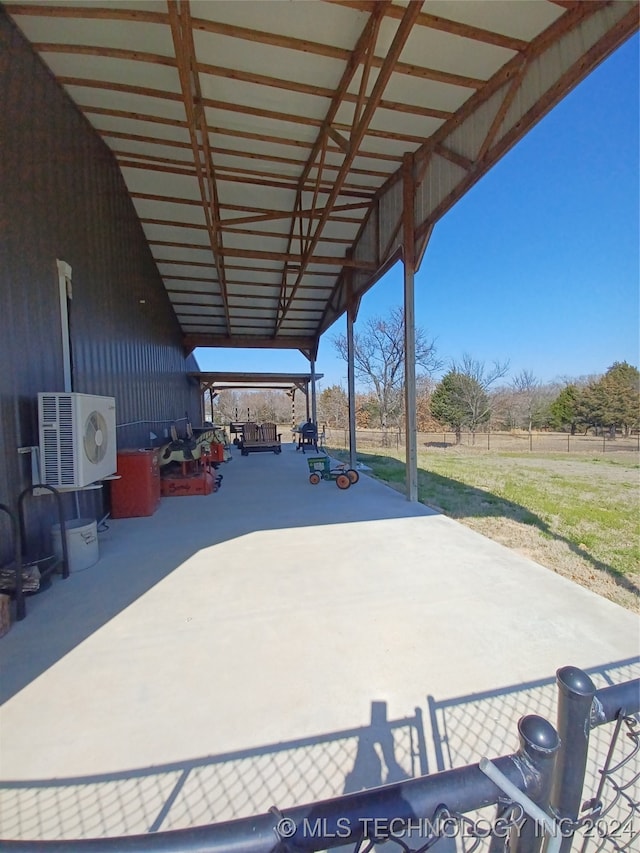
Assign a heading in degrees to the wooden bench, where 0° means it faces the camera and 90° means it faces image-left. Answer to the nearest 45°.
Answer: approximately 0°

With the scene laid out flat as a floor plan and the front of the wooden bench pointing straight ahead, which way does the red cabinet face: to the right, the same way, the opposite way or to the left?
to the left

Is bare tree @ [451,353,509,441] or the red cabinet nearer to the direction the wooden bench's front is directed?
the red cabinet

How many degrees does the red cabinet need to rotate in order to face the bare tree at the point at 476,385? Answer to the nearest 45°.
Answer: approximately 45° to its left

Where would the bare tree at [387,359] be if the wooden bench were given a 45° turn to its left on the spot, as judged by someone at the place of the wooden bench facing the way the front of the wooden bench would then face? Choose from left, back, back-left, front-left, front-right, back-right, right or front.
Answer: left

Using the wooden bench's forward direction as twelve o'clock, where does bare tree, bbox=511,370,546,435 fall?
The bare tree is roughly at 8 o'clock from the wooden bench.

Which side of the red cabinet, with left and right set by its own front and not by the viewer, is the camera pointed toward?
right

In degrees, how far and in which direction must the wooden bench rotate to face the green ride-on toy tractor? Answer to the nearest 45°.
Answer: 0° — it already faces it

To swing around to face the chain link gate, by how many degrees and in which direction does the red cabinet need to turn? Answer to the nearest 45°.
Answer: approximately 90° to its right

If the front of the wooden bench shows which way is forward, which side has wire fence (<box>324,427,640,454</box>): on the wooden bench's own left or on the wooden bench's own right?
on the wooden bench's own left

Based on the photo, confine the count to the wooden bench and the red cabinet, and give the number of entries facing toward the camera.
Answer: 1
